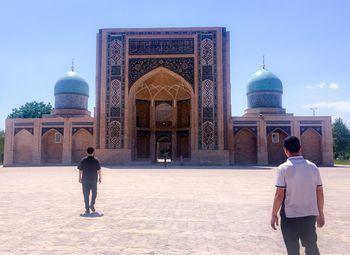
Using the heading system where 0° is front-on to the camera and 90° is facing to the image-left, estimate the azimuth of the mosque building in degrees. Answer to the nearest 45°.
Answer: approximately 0°

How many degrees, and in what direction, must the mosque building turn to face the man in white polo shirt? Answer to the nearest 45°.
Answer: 0° — it already faces them

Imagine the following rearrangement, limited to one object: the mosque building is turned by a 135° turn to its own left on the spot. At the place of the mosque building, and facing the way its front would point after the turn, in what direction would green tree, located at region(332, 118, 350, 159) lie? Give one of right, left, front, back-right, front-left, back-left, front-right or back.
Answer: front

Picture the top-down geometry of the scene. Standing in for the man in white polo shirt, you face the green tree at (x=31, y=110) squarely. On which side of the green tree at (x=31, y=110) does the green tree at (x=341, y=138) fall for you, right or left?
right

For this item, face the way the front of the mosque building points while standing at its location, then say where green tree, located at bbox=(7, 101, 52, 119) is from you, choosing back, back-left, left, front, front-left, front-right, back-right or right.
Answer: back-right

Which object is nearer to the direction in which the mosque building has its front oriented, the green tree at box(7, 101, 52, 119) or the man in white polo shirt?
the man in white polo shirt
